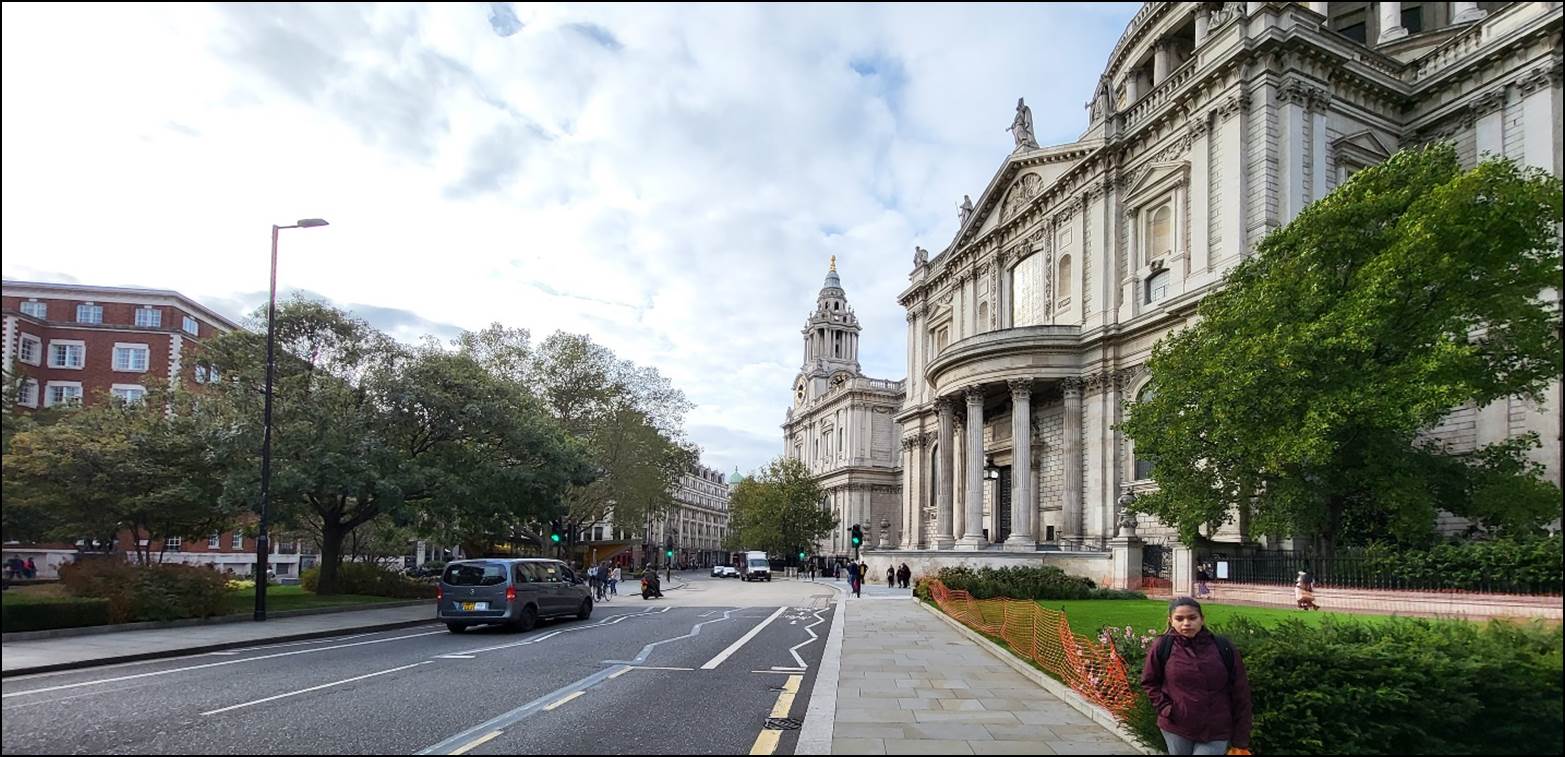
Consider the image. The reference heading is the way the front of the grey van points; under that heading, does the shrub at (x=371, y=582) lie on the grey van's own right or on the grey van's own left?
on the grey van's own left

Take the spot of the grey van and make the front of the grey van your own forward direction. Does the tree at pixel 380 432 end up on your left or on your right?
on your left

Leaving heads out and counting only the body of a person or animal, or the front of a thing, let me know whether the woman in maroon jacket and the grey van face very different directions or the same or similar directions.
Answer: very different directions

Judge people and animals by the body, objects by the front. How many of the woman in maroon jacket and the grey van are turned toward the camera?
1

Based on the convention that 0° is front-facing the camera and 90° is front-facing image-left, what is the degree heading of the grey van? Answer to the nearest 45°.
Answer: approximately 225°

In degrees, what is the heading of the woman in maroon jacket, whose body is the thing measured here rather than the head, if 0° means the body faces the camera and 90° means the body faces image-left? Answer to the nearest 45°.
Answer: approximately 0°

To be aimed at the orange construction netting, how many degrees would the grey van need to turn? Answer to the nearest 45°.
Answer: approximately 90° to its right

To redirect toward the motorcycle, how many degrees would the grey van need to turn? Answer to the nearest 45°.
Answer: approximately 45° to its left
